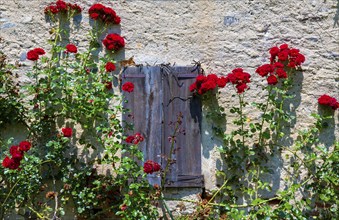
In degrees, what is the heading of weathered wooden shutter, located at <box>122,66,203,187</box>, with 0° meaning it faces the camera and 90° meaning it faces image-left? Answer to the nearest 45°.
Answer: approximately 0°

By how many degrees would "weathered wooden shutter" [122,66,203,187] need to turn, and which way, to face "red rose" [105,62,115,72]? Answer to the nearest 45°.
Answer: approximately 90° to its right

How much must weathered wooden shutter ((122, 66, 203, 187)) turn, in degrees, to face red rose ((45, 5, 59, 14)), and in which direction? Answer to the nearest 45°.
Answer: approximately 90° to its right

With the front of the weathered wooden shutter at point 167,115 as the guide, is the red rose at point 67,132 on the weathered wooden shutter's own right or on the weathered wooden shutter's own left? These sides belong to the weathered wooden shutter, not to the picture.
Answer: on the weathered wooden shutter's own right
